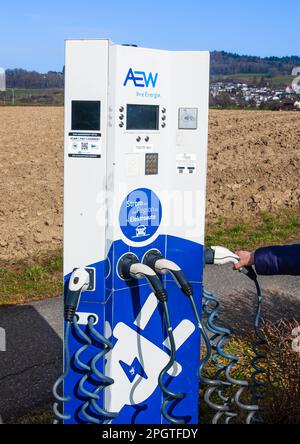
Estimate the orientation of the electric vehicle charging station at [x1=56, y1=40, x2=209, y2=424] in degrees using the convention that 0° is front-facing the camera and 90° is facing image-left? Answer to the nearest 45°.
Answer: approximately 0°
